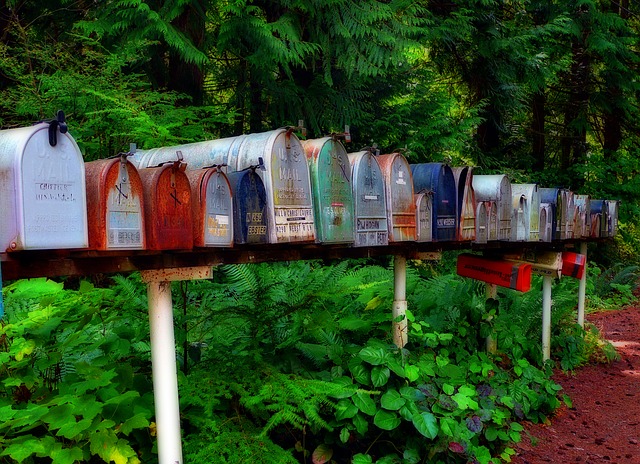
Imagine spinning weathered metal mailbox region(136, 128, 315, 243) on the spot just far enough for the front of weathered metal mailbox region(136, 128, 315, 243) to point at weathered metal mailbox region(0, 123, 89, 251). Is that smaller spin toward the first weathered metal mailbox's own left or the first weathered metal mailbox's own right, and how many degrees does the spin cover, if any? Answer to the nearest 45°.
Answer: approximately 90° to the first weathered metal mailbox's own right

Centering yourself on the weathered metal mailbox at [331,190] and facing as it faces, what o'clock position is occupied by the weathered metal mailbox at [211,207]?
the weathered metal mailbox at [211,207] is roughly at 3 o'clock from the weathered metal mailbox at [331,190].

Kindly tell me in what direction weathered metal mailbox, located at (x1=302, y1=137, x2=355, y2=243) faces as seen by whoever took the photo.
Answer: facing the viewer and to the right of the viewer

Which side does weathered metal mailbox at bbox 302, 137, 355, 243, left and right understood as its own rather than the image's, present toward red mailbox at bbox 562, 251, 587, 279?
left

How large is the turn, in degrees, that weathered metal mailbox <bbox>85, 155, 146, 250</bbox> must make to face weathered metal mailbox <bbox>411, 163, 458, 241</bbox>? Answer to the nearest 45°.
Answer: approximately 90° to its left

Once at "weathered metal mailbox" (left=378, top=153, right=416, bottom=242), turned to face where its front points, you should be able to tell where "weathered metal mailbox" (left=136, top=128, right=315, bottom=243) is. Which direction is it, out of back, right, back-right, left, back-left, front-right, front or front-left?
right

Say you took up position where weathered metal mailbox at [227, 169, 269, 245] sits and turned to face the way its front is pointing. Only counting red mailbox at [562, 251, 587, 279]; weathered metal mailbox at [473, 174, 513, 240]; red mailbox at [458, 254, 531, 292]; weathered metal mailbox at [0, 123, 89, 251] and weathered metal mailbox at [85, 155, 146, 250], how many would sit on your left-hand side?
3

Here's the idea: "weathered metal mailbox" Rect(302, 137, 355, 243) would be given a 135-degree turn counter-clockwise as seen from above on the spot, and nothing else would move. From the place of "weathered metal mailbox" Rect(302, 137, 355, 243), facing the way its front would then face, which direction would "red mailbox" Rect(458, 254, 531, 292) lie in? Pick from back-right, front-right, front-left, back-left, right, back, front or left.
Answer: front-right

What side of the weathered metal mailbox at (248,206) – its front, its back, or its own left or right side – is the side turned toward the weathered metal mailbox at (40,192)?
right
